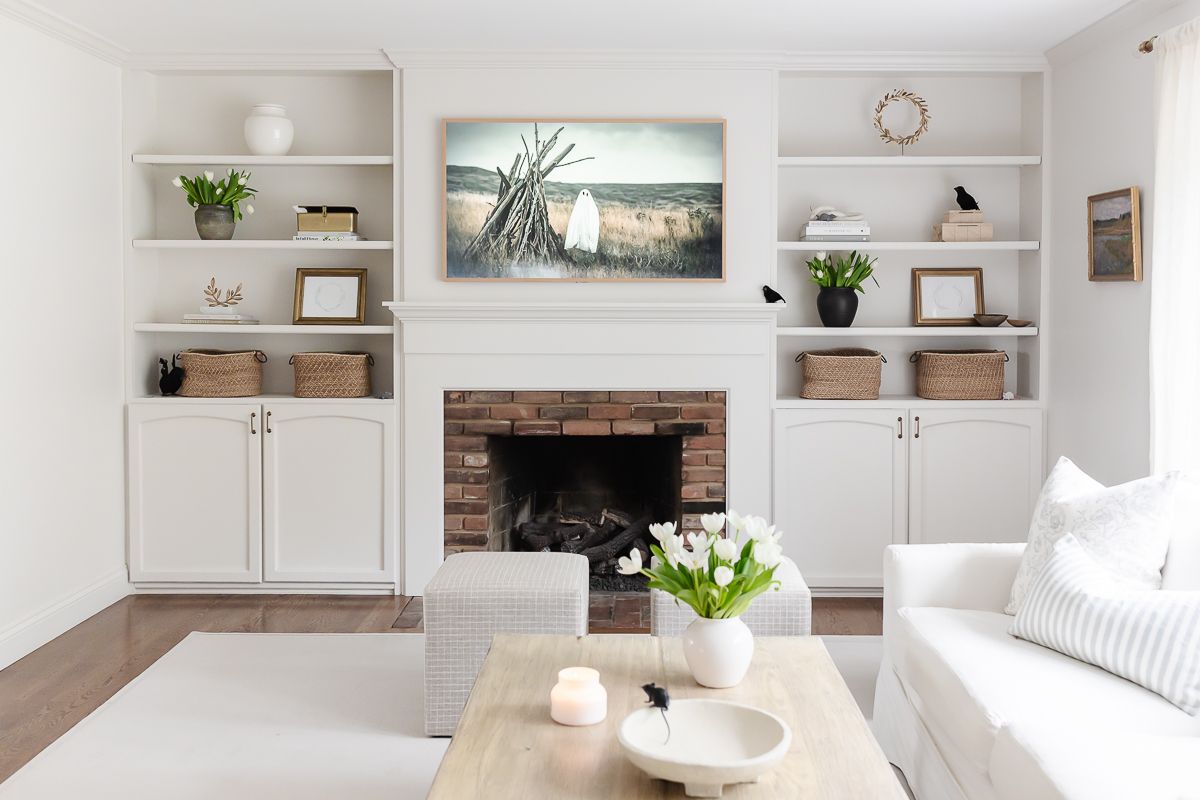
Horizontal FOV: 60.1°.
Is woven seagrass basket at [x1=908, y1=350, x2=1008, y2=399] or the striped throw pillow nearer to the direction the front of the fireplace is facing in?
the striped throw pillow

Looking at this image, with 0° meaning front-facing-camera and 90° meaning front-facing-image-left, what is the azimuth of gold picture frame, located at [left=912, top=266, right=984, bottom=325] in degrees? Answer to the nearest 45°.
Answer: approximately 0°

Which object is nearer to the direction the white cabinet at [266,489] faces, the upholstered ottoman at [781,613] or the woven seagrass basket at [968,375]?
the upholstered ottoman

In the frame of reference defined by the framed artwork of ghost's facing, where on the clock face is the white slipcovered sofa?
The white slipcovered sofa is roughly at 11 o'clock from the framed artwork of ghost.

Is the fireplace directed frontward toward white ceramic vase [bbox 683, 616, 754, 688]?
yes

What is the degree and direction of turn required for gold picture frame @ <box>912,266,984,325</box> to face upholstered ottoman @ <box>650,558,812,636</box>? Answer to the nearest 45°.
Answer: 0° — it already faces it
